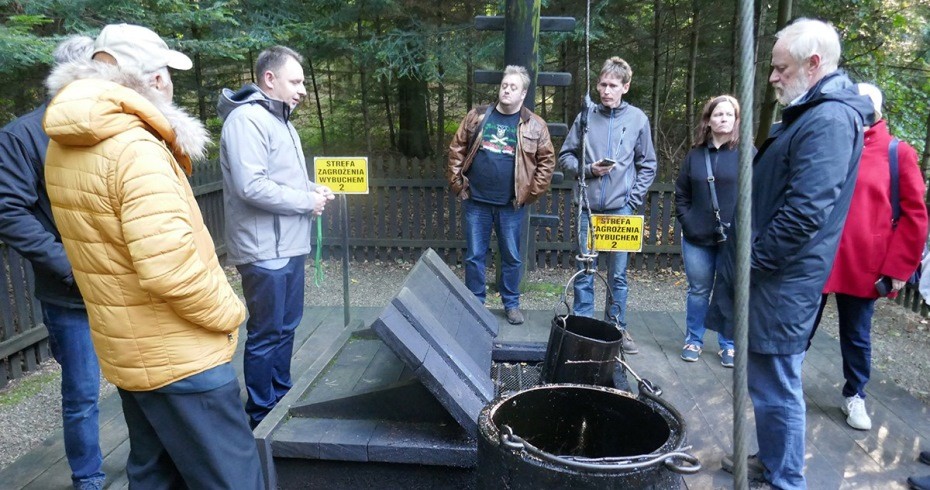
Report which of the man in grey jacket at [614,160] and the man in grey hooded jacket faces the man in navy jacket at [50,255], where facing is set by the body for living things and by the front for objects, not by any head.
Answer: the man in grey jacket

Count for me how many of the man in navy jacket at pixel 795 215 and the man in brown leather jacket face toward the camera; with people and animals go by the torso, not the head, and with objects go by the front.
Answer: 1

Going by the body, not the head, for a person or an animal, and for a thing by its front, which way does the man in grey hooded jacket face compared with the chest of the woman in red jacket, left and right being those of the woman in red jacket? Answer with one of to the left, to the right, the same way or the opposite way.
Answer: the opposite way

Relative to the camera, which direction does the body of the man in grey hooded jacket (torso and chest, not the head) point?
to the viewer's right

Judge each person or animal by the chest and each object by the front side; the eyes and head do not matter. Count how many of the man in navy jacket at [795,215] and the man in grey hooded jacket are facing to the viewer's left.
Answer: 1

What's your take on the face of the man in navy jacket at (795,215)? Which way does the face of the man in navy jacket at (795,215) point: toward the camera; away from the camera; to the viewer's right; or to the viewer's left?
to the viewer's left

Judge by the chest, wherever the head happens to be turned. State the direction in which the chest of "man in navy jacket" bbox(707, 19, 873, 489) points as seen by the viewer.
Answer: to the viewer's left

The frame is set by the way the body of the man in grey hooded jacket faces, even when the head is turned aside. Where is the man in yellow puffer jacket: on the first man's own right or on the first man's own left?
on the first man's own right

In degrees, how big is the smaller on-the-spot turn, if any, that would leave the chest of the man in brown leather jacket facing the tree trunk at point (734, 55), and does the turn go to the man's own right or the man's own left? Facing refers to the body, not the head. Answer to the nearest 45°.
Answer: approximately 135° to the man's own left

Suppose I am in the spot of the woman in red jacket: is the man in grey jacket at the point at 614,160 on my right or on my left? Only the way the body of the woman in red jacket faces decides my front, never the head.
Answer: on my right

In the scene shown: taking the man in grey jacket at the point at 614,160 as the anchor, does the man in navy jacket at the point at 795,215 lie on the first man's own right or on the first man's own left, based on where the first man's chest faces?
on the first man's own left
